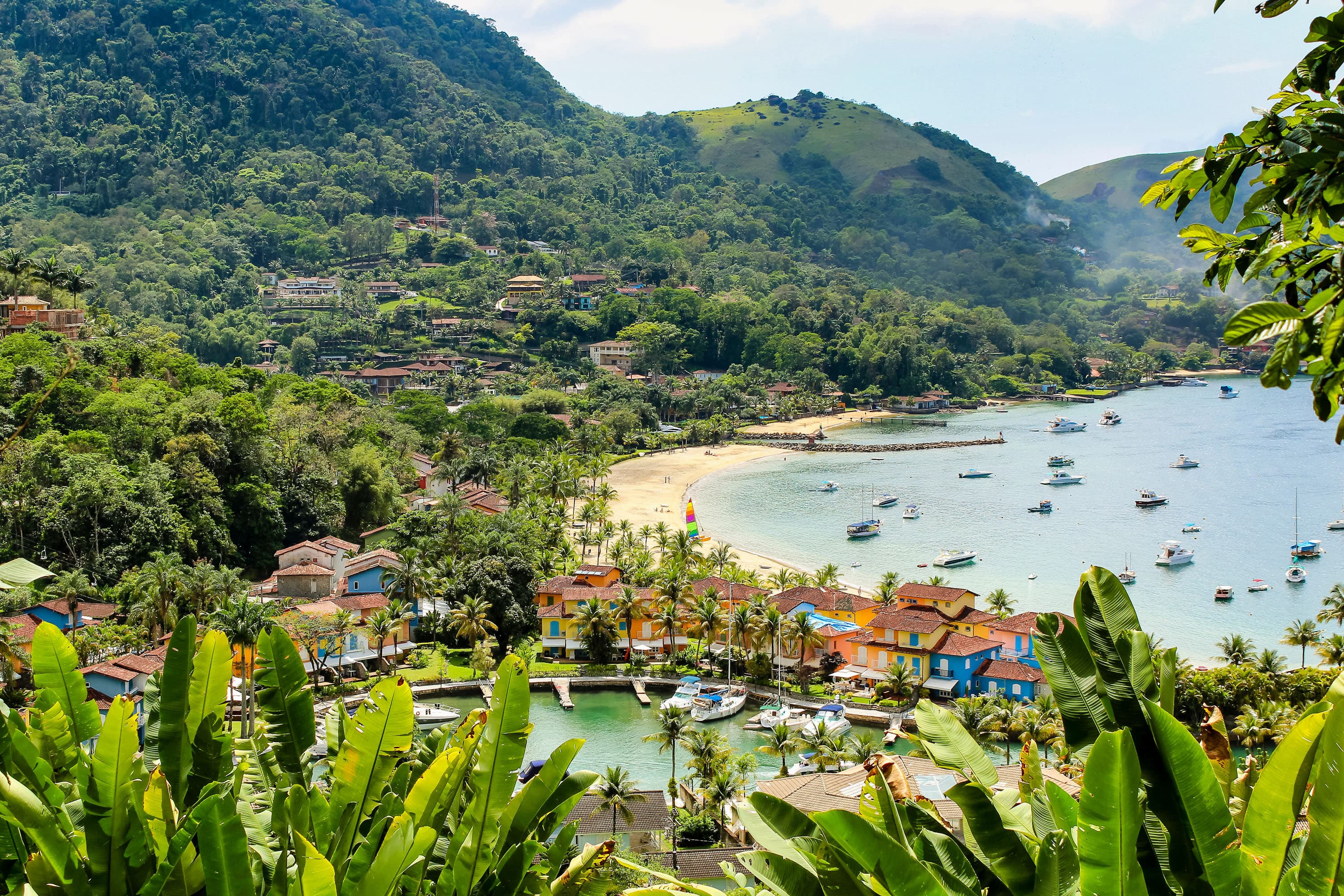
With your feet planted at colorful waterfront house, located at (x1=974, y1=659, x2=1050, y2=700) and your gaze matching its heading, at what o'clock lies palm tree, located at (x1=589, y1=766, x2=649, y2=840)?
The palm tree is roughly at 1 o'clock from the colorful waterfront house.

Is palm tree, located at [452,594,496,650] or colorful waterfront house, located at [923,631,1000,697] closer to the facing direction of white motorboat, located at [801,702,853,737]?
the palm tree

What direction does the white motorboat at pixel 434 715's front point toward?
to the viewer's right

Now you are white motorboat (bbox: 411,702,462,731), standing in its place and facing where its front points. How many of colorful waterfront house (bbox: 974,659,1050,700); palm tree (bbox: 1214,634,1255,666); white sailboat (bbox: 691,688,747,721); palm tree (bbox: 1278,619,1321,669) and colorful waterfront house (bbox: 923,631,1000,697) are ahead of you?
5

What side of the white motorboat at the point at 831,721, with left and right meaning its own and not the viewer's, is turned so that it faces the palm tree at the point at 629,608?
right

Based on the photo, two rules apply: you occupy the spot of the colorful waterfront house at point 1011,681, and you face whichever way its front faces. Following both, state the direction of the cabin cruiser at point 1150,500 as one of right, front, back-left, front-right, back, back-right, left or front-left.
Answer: back

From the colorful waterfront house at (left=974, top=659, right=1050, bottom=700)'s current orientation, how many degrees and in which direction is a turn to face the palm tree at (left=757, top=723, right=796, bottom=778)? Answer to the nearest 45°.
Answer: approximately 45° to its right
